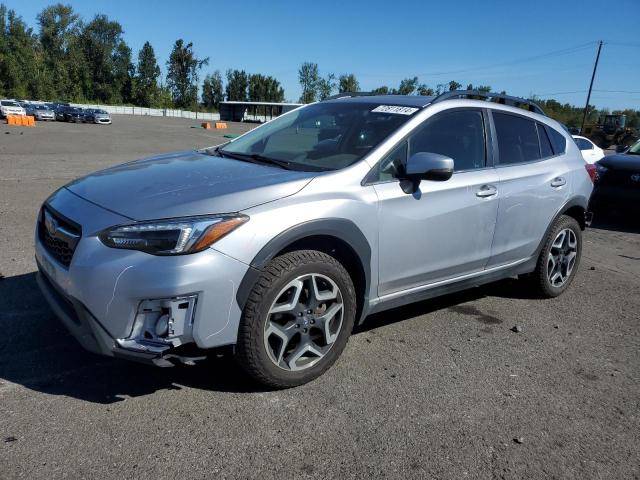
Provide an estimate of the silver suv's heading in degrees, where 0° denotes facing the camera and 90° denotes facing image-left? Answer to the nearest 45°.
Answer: approximately 45°

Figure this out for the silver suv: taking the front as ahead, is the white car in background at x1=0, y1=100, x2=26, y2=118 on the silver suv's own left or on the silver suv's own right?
on the silver suv's own right

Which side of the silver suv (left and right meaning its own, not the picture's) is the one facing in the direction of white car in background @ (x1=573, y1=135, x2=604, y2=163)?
back
